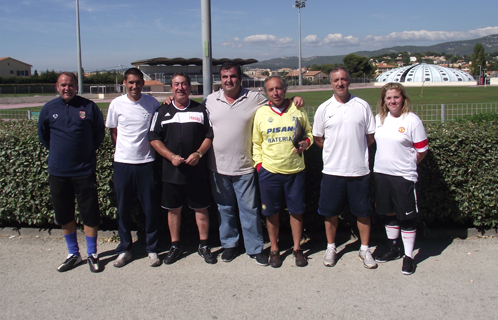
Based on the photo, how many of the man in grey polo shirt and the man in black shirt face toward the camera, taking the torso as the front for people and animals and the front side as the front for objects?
2

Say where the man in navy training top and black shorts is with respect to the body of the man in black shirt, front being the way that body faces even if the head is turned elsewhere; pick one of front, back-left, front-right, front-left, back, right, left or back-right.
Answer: right

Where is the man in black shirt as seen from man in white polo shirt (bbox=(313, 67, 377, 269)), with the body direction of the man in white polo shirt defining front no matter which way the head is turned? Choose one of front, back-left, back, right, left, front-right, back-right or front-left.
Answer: right

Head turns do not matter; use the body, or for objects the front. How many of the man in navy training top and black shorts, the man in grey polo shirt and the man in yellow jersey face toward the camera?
3

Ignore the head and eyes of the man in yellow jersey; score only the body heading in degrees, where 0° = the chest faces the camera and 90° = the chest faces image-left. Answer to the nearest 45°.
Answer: approximately 0°

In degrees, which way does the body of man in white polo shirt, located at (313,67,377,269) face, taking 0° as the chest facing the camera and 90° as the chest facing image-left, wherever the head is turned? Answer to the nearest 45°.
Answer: approximately 0°

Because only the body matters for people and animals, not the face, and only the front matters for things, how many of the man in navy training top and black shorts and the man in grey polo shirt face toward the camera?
2

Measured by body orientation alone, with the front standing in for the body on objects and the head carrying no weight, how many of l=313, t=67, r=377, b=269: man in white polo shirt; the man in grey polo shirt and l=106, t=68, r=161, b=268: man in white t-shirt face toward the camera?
3
